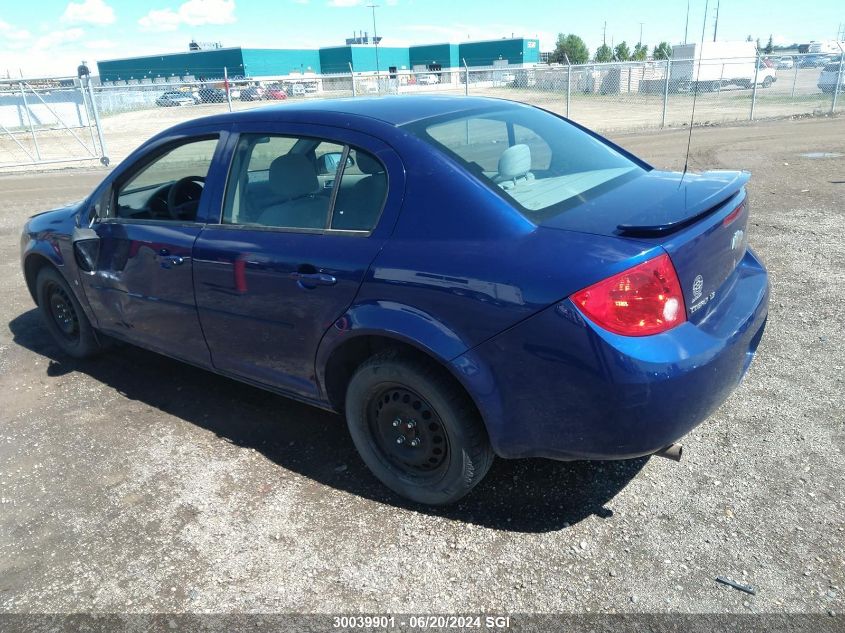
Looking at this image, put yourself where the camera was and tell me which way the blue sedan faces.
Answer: facing away from the viewer and to the left of the viewer

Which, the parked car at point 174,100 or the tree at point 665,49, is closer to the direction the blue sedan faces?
the parked car

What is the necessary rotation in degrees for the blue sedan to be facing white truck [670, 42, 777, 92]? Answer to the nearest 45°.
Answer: approximately 90° to its right

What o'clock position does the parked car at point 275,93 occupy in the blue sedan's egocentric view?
The parked car is roughly at 1 o'clock from the blue sedan.

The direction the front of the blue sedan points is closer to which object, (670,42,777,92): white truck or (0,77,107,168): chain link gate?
the chain link gate

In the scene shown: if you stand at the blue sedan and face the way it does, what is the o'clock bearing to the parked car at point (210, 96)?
The parked car is roughly at 1 o'clock from the blue sedan.

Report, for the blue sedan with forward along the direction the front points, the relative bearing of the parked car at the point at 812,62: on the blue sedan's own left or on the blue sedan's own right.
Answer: on the blue sedan's own right

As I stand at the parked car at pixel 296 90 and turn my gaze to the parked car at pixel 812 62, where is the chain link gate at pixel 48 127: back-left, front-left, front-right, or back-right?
back-right

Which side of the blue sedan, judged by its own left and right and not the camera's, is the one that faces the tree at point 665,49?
right

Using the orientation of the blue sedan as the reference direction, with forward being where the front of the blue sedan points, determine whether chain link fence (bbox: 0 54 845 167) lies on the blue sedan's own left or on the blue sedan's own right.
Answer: on the blue sedan's own right

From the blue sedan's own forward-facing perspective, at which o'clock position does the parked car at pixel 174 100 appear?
The parked car is roughly at 1 o'clock from the blue sedan.
